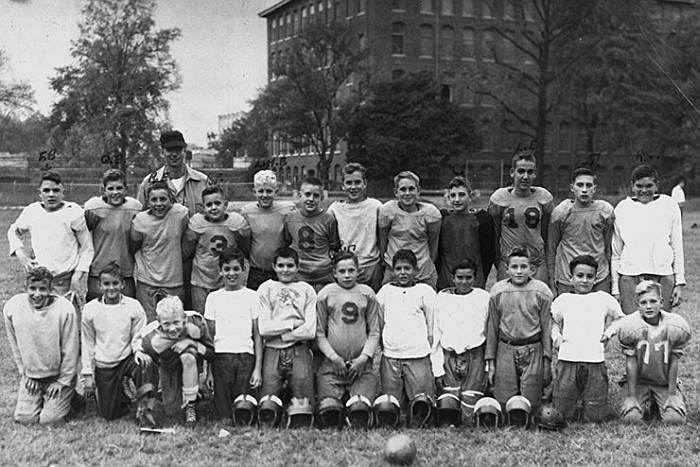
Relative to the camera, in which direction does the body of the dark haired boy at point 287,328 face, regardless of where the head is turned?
toward the camera

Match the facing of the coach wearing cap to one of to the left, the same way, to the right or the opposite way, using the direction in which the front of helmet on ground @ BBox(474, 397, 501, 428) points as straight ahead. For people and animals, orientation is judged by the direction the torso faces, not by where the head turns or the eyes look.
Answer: the same way

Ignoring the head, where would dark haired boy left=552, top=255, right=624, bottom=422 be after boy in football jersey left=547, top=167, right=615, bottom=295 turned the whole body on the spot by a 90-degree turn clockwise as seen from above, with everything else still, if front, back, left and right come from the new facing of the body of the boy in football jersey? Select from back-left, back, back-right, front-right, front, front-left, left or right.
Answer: left

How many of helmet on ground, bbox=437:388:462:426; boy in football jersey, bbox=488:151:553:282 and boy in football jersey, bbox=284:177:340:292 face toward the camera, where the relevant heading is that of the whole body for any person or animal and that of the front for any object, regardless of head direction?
3

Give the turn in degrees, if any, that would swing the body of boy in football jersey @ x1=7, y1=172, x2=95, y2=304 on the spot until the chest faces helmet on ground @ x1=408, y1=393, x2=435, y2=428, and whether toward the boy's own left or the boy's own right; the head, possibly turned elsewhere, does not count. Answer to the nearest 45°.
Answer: approximately 45° to the boy's own left

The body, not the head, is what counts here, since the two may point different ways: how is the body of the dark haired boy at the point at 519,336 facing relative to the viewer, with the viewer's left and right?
facing the viewer

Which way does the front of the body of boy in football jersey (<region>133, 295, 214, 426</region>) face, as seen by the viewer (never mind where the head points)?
toward the camera

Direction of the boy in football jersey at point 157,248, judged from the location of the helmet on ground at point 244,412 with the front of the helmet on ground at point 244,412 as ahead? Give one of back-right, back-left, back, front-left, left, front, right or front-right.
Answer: back-right

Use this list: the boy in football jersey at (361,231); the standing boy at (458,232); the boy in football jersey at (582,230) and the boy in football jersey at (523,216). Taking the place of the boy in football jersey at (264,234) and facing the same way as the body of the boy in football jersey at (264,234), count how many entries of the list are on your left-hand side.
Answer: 4

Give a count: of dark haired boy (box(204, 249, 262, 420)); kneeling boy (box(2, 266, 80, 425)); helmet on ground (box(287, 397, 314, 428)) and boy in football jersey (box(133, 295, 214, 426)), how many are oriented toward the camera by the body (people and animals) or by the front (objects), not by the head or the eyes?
4

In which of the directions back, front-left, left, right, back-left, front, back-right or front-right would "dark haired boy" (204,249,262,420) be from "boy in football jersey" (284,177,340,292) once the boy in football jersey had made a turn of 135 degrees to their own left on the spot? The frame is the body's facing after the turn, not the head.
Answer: back

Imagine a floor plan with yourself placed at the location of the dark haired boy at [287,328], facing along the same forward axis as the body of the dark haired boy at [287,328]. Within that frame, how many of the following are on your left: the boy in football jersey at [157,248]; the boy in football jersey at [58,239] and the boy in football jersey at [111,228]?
0

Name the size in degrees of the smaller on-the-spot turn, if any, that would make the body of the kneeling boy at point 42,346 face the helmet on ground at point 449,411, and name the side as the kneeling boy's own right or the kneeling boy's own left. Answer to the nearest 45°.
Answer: approximately 45° to the kneeling boy's own left

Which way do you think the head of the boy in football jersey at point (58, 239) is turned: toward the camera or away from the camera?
toward the camera

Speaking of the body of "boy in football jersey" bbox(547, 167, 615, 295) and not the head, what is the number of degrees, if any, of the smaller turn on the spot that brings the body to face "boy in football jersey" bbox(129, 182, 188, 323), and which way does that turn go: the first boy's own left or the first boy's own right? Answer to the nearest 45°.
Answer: approximately 90° to the first boy's own right

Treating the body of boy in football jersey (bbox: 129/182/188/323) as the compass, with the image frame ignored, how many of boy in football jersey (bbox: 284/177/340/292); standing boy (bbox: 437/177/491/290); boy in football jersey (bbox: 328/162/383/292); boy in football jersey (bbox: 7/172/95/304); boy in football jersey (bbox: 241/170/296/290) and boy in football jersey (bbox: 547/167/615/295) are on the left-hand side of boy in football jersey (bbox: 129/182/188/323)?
5

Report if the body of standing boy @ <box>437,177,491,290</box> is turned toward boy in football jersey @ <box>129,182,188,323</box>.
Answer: no
